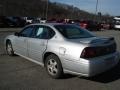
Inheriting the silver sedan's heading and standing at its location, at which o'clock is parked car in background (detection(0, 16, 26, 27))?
The parked car in background is roughly at 1 o'clock from the silver sedan.

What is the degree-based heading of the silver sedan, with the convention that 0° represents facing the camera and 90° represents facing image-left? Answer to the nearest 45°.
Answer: approximately 135°

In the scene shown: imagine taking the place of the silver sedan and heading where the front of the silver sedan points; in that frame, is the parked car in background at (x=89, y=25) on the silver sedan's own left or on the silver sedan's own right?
on the silver sedan's own right
